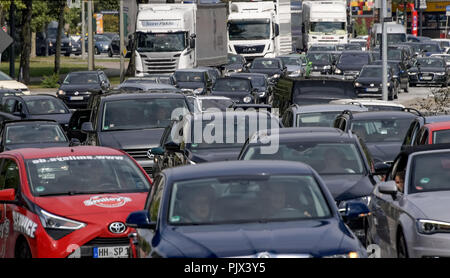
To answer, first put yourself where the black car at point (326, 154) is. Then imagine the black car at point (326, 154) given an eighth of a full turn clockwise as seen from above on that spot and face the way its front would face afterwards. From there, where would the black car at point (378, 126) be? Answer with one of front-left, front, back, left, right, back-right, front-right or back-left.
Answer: back-right

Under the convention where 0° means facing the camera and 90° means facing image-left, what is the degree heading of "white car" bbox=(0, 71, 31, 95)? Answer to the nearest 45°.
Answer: approximately 315°

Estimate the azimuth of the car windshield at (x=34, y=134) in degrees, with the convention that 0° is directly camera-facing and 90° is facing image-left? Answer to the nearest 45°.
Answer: approximately 0°

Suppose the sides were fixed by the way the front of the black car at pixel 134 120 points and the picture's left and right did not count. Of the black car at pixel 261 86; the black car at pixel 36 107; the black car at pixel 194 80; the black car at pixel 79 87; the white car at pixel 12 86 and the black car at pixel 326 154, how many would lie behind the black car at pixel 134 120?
5

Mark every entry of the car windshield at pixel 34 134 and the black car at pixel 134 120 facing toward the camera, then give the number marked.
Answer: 2

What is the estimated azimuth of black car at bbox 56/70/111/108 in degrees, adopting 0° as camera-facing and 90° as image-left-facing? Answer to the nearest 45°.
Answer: approximately 45°

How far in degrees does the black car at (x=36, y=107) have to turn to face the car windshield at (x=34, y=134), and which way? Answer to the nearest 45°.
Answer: approximately 45° to its right

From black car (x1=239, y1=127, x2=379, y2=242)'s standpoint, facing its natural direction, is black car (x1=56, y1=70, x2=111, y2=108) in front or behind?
behind

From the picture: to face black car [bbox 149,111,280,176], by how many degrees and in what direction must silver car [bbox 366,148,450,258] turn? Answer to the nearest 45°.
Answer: approximately 180°

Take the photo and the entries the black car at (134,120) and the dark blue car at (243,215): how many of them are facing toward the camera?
2

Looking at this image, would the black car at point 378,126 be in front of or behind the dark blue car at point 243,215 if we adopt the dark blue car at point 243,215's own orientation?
behind
